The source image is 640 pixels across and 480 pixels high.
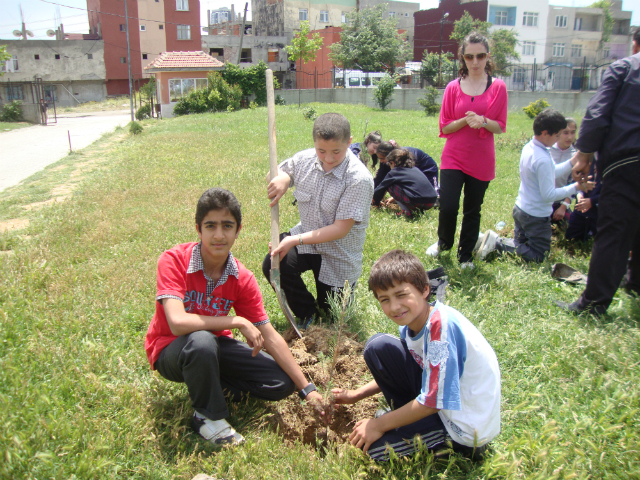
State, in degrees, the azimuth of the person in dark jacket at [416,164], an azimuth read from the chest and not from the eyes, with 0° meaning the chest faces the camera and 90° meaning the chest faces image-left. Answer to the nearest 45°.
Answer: approximately 90°

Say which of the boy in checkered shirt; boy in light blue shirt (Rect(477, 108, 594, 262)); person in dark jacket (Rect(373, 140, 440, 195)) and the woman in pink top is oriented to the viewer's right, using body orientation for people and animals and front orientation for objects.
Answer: the boy in light blue shirt

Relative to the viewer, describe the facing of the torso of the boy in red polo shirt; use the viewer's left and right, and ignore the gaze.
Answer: facing the viewer and to the right of the viewer

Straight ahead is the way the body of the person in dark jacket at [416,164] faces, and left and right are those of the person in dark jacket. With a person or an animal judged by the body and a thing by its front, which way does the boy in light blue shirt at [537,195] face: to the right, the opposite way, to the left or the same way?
the opposite way

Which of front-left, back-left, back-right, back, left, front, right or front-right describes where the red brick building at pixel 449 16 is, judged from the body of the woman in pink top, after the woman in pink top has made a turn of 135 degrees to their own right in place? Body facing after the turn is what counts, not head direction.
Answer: front-right

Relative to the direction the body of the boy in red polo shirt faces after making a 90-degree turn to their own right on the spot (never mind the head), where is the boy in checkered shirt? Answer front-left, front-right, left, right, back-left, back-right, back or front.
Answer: back

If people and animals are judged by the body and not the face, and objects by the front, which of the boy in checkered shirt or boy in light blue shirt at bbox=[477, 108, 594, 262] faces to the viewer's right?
the boy in light blue shirt

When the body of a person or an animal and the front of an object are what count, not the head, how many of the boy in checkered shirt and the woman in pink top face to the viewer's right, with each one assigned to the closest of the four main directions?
0

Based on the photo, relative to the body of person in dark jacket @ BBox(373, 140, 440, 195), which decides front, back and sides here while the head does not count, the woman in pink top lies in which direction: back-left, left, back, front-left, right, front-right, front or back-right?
left

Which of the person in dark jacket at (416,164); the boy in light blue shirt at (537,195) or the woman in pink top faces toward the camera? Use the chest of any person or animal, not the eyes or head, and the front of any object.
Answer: the woman in pink top

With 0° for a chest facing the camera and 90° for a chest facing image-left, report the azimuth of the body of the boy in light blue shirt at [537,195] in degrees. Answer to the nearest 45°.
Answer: approximately 270°

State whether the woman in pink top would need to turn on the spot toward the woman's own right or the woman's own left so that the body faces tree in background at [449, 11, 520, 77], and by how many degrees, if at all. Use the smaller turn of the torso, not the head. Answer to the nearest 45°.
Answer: approximately 180°

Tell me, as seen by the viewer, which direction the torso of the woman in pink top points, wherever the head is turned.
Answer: toward the camera

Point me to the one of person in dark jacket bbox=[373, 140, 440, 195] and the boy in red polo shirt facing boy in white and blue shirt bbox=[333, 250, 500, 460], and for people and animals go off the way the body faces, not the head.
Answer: the boy in red polo shirt

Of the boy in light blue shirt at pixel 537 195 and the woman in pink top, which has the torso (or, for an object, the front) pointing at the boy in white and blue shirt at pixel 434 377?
the woman in pink top

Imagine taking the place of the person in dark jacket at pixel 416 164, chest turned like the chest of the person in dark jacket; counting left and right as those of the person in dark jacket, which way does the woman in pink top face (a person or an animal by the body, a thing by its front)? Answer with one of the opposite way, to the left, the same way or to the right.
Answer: to the left

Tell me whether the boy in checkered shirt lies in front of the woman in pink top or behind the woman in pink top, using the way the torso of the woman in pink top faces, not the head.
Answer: in front
